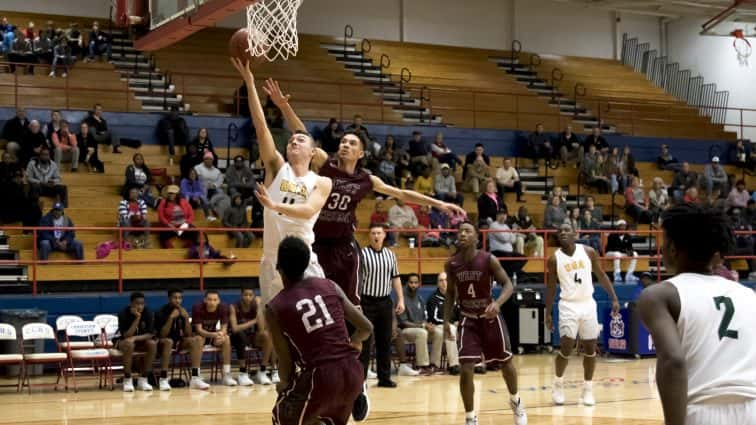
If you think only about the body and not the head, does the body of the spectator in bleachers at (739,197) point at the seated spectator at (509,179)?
no

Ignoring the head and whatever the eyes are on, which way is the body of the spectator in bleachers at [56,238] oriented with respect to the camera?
toward the camera

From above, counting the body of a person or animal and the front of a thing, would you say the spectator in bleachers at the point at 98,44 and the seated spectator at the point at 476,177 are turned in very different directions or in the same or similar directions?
same or similar directions

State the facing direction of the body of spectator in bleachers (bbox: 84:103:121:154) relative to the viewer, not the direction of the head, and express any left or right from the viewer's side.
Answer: facing the viewer and to the right of the viewer

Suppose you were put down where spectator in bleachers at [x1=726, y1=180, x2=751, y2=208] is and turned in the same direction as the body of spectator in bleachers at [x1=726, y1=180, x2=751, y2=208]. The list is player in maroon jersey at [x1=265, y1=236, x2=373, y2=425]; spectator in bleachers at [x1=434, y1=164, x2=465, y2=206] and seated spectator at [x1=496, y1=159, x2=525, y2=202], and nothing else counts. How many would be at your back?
0

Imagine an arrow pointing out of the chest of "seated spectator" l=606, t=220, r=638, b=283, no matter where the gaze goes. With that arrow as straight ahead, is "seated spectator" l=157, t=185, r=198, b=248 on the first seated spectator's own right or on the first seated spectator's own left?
on the first seated spectator's own right

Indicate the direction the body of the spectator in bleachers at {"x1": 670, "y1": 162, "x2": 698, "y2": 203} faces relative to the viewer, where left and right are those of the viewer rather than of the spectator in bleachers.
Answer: facing the viewer and to the left of the viewer

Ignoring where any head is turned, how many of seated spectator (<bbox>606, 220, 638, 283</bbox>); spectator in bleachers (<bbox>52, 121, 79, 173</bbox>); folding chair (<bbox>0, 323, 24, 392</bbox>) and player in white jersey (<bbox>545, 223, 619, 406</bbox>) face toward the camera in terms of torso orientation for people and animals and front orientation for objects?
4

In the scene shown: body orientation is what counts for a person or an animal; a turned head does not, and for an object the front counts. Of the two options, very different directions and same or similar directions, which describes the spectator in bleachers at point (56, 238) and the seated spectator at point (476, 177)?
same or similar directions

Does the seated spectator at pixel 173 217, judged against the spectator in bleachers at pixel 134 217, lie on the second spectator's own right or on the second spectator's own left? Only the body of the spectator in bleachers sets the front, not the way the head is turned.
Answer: on the second spectator's own left

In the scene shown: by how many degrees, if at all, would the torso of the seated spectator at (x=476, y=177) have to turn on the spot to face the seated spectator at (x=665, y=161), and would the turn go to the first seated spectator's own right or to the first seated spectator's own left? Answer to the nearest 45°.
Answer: approximately 135° to the first seated spectator's own left

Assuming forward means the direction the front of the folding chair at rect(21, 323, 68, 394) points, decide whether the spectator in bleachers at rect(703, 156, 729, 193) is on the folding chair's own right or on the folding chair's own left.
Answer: on the folding chair's own left

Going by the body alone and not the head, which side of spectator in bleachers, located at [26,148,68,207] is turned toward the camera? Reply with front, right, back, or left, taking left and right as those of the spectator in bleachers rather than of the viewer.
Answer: front

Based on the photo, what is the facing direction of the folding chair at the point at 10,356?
toward the camera

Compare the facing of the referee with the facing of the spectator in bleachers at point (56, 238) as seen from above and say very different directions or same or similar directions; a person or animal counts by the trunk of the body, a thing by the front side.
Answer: same or similar directions

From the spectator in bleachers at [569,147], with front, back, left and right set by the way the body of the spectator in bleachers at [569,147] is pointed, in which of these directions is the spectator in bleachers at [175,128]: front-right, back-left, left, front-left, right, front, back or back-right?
front-right

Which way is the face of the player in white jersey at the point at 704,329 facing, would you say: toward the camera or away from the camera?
away from the camera
